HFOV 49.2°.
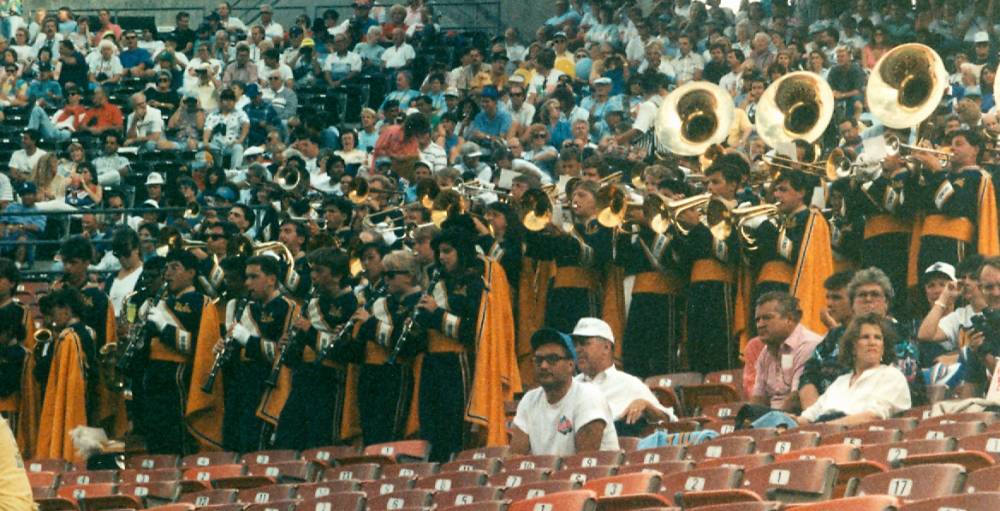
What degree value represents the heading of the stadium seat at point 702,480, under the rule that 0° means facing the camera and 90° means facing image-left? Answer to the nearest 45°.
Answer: approximately 45°

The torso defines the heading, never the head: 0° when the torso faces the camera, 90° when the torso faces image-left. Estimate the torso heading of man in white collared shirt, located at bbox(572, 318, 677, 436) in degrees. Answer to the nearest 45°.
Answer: approximately 45°

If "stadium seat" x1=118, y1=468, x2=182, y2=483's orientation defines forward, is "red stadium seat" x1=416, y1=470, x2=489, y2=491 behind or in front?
in front

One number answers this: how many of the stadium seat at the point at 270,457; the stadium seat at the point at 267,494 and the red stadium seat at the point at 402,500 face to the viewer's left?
0

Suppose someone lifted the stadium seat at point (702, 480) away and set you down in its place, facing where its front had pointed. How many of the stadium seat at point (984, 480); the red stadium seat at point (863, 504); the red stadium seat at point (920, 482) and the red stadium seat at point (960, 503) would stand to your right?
0

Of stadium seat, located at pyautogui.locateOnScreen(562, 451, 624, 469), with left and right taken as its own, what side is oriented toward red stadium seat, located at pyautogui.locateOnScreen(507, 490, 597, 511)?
front

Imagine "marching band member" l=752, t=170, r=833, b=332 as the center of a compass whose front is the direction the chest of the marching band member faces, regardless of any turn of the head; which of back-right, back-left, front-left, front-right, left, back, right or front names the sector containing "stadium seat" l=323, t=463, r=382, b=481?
front

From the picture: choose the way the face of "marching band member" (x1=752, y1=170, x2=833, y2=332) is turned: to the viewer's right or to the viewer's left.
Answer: to the viewer's left

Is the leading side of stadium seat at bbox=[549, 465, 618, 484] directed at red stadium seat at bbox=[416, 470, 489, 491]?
no

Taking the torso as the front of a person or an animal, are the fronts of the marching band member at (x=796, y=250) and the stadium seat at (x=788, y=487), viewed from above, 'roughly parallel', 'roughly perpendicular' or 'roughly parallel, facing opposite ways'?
roughly parallel

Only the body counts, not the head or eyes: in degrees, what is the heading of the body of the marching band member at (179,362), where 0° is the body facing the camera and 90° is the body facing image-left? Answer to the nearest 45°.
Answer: approximately 45°

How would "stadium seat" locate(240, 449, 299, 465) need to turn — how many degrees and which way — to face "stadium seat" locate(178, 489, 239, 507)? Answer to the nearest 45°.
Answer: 0° — it already faces it

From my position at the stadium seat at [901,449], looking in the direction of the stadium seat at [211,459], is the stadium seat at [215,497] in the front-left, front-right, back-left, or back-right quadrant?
front-left

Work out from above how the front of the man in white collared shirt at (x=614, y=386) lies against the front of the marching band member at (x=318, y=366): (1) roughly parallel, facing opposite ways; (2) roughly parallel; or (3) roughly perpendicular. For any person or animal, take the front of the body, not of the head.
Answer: roughly parallel

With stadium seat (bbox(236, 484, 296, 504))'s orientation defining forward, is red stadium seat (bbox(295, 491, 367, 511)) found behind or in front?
in front

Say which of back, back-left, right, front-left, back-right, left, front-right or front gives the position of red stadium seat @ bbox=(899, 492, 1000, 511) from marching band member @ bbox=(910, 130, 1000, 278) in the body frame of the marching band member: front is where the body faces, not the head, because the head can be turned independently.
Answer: front-left
